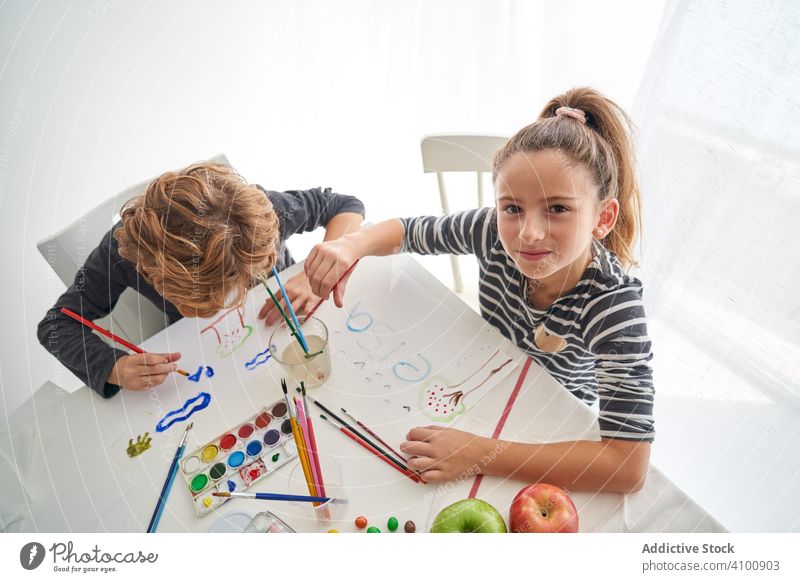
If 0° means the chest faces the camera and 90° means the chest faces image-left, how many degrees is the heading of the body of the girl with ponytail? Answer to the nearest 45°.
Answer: approximately 45°

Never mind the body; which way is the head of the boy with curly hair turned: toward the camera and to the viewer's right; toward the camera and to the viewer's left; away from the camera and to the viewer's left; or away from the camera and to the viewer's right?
toward the camera and to the viewer's right
